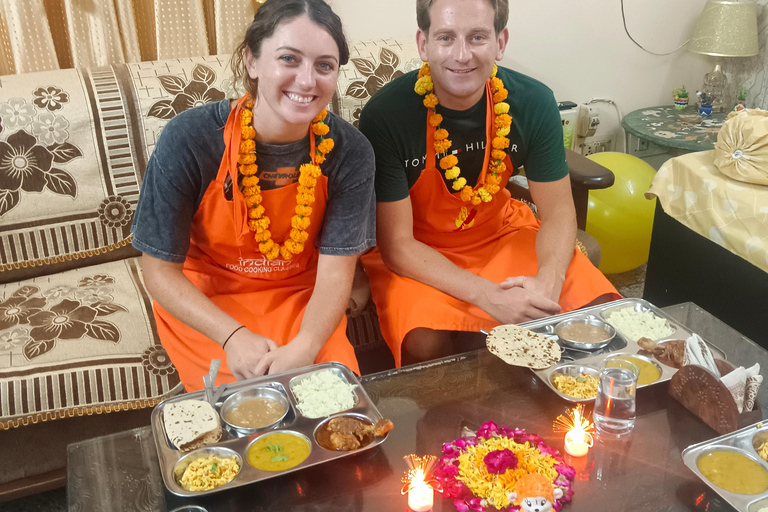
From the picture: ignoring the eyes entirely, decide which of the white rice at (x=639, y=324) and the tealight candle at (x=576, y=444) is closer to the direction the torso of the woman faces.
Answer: the tealight candle

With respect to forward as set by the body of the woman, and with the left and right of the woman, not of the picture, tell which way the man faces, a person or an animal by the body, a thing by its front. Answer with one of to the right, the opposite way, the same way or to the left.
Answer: the same way

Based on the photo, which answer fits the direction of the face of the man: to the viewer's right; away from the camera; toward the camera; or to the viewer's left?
toward the camera

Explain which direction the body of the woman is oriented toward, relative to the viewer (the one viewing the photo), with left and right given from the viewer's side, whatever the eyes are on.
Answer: facing the viewer

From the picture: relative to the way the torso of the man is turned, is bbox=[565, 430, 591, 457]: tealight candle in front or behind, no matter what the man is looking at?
in front

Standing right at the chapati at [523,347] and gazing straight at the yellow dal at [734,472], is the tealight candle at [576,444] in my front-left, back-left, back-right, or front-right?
front-right

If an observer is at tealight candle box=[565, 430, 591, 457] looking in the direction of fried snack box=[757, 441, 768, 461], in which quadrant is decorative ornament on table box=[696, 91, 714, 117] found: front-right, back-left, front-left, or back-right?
front-left

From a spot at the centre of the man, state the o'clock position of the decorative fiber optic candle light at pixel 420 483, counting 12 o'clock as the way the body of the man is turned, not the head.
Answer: The decorative fiber optic candle light is roughly at 12 o'clock from the man.

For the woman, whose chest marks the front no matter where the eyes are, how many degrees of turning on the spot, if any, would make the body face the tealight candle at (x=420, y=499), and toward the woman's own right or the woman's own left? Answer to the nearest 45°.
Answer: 0° — they already face it

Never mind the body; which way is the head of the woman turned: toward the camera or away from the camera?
toward the camera

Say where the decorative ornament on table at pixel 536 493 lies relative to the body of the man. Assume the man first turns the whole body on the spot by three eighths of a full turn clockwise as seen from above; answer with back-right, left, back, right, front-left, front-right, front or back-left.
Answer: back-left

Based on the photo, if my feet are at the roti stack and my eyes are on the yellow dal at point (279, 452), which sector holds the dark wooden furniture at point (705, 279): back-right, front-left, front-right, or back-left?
front-left

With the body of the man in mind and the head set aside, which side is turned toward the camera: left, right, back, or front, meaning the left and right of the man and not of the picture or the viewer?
front

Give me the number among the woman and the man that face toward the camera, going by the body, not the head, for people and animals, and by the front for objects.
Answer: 2

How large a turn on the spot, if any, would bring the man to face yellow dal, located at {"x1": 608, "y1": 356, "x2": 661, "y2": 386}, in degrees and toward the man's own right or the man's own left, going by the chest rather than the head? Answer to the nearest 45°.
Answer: approximately 45° to the man's own left
